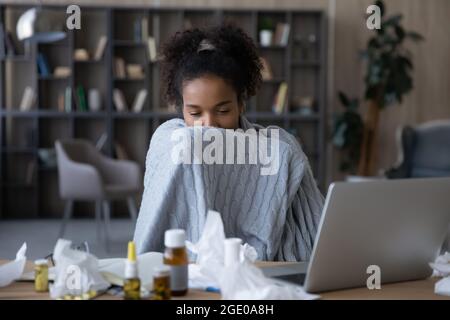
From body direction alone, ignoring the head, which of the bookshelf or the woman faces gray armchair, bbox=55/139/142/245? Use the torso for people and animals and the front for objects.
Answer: the bookshelf

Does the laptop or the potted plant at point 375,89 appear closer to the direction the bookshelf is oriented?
the laptop

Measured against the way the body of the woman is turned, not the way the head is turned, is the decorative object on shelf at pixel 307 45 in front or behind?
behind

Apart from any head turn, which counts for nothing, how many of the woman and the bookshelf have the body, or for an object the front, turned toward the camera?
2

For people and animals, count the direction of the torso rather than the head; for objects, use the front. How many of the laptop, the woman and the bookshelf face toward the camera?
2

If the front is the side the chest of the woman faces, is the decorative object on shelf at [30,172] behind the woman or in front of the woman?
behind

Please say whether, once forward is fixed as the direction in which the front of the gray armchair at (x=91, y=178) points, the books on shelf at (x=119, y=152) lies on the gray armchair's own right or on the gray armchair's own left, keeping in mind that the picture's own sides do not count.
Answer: on the gray armchair's own left

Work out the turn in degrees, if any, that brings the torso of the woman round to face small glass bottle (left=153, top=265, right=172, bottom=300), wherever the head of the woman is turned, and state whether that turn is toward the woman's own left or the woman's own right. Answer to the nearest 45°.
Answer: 0° — they already face it

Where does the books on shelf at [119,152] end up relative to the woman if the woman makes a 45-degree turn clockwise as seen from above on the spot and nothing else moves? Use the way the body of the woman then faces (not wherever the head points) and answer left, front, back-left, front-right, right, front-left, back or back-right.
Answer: back-right
